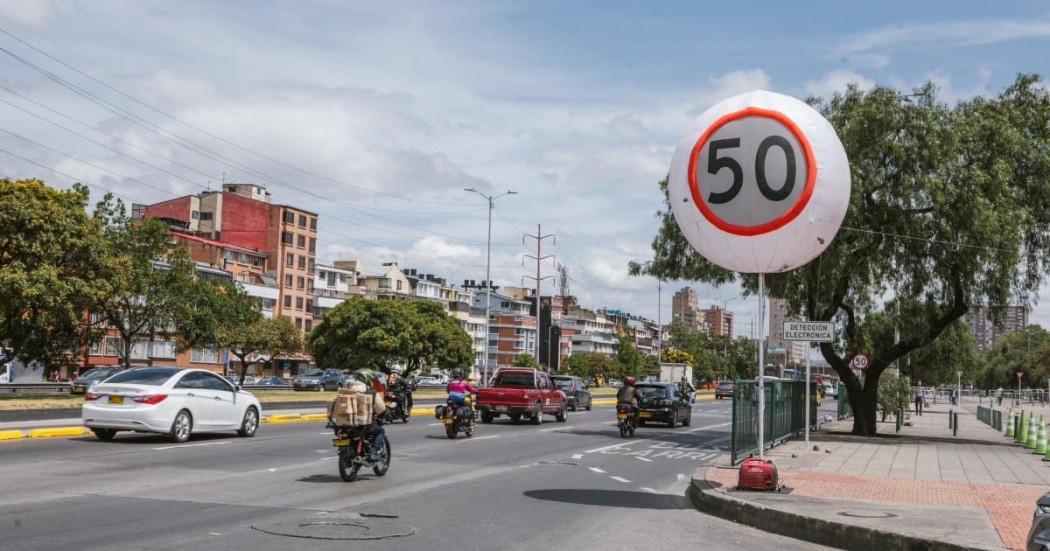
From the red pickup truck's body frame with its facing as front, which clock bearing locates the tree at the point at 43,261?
The tree is roughly at 8 o'clock from the red pickup truck.

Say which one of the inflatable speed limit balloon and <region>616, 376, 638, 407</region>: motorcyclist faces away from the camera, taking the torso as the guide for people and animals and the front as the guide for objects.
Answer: the motorcyclist

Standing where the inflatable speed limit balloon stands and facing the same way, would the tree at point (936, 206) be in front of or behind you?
behind

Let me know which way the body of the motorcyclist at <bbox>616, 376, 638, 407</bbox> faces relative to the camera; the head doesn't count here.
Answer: away from the camera

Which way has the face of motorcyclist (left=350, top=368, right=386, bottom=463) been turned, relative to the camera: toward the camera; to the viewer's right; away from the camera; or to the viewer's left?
away from the camera

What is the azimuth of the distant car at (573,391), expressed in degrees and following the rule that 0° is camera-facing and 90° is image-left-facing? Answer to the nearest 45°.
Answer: approximately 225°

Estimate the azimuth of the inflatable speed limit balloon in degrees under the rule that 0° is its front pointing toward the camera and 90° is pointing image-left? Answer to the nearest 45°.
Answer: approximately 0°

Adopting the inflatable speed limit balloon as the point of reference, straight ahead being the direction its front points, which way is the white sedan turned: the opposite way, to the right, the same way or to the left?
the opposite way

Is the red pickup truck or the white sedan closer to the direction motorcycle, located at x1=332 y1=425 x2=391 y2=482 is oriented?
the red pickup truck

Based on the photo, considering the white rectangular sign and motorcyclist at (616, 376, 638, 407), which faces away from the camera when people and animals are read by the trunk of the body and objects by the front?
the motorcyclist
